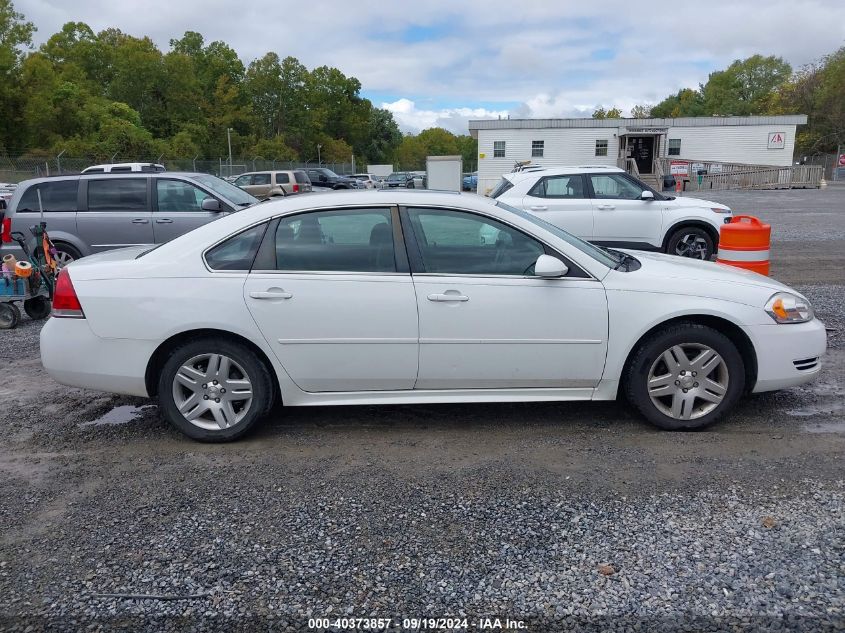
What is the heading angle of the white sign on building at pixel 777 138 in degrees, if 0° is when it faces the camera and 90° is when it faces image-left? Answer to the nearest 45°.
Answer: approximately 0°

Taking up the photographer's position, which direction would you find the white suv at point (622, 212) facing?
facing to the right of the viewer

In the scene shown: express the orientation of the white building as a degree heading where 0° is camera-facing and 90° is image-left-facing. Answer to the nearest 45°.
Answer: approximately 0°

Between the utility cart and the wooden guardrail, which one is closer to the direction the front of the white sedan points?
the wooden guardrail

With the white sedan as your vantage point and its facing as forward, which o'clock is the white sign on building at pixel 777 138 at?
The white sign on building is roughly at 10 o'clock from the white sedan.

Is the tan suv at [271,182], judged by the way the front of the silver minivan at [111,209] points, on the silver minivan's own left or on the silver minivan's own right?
on the silver minivan's own left

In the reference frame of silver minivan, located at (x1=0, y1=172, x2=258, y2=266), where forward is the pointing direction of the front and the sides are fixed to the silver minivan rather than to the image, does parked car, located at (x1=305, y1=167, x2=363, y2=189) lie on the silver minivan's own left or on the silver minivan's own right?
on the silver minivan's own left

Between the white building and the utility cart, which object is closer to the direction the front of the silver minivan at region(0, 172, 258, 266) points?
the white building

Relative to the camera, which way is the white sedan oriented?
to the viewer's right

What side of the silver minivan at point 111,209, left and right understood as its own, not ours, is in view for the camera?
right
